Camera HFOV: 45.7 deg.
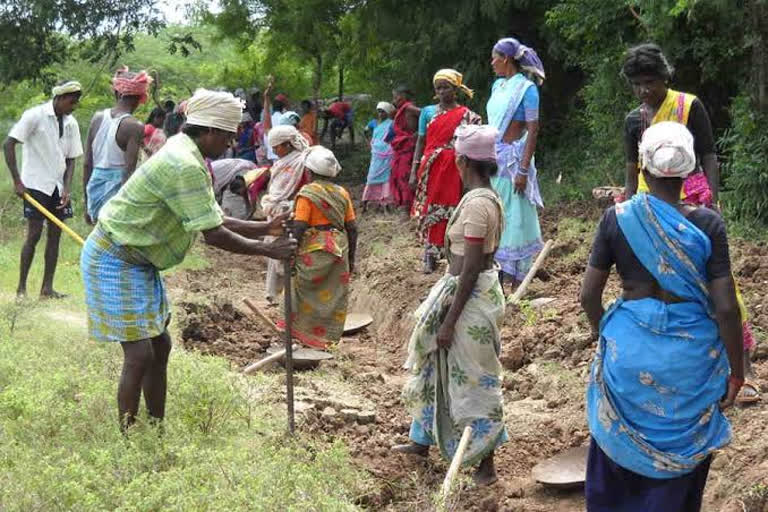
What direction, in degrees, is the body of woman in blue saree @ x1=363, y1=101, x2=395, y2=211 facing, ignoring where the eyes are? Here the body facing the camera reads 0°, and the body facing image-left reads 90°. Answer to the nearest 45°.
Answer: approximately 45°

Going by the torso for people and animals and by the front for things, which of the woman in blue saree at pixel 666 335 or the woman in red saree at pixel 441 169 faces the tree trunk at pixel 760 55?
the woman in blue saree

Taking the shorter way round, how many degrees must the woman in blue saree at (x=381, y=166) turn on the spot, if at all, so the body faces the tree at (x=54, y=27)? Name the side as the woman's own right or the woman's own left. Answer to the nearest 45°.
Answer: approximately 45° to the woman's own right

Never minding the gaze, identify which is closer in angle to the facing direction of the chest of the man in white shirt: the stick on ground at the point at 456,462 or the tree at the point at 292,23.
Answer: the stick on ground

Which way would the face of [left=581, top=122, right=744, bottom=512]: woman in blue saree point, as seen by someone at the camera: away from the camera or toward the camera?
away from the camera

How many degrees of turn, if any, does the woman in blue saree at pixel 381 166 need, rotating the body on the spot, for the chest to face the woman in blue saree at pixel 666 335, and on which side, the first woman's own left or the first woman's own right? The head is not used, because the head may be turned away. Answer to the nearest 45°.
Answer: approximately 45° to the first woman's own left

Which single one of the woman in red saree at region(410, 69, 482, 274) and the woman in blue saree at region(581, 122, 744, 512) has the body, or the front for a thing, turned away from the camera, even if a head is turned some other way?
the woman in blue saree

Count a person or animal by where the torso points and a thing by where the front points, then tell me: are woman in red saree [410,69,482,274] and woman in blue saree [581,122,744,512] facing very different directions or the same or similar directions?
very different directions

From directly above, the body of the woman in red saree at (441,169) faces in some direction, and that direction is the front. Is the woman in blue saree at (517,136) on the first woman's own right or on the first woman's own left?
on the first woman's own left

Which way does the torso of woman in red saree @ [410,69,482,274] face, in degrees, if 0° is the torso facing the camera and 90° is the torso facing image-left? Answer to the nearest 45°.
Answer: approximately 0°

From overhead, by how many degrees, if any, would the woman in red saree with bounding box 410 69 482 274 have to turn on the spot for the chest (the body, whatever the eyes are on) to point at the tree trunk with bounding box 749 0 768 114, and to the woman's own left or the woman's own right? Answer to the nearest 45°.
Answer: approximately 90° to the woman's own left

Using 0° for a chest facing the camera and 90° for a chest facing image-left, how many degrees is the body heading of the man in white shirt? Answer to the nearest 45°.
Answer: approximately 315°

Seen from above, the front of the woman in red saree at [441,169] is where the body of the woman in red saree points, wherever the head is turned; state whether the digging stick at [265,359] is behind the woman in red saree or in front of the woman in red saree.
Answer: in front

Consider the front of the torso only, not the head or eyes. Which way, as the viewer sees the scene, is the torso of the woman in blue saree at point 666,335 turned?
away from the camera
